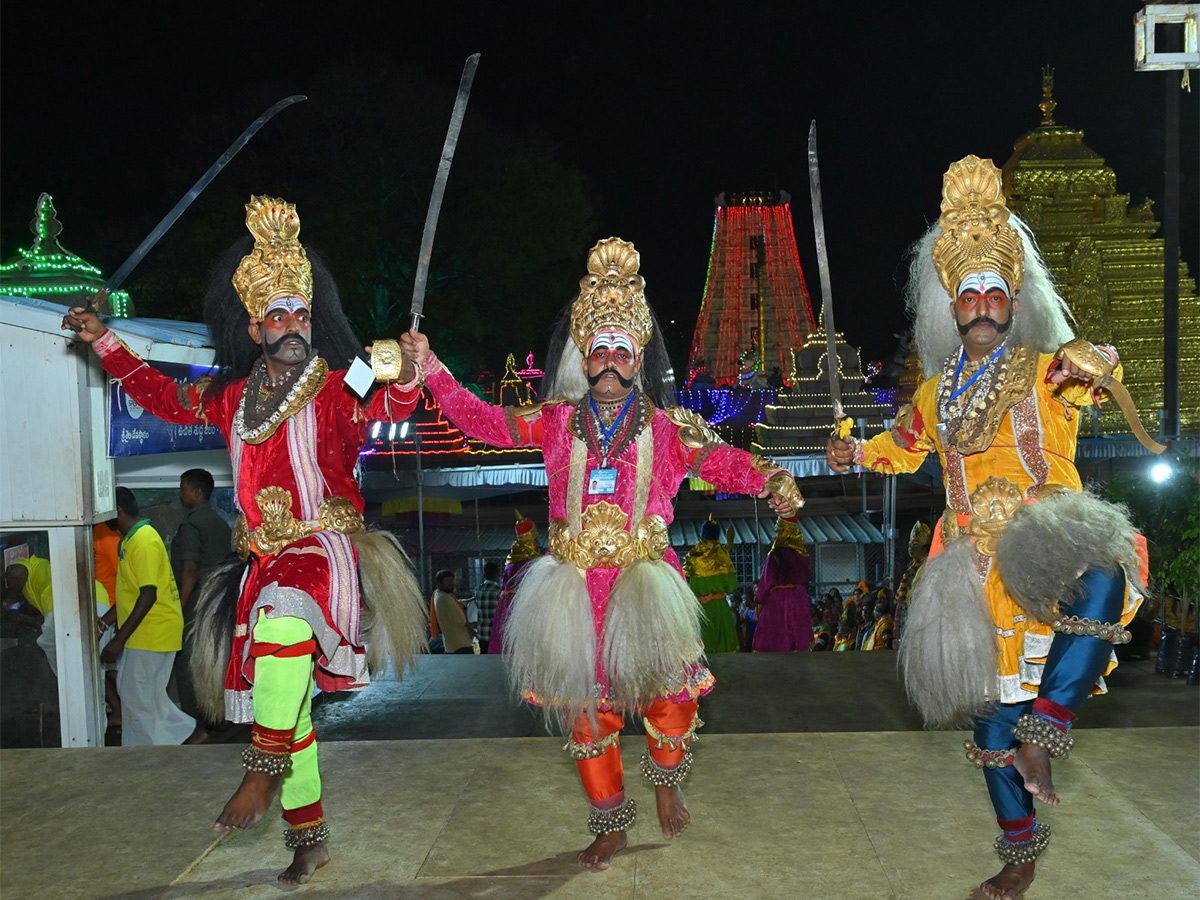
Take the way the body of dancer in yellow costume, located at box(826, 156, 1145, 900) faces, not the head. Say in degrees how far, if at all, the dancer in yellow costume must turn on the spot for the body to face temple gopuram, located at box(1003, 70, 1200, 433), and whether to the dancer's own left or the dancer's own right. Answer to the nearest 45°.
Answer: approximately 180°

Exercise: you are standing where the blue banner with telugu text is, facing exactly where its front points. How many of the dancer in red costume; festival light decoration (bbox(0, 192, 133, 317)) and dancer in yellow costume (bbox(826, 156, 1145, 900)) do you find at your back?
1

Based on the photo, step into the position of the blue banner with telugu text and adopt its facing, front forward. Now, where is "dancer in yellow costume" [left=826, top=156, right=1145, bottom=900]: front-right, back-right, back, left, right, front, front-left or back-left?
front-left

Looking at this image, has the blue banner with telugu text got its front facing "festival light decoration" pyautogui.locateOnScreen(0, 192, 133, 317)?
no

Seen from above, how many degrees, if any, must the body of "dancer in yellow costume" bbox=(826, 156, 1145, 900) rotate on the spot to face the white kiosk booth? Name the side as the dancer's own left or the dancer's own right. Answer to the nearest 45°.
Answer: approximately 90° to the dancer's own right

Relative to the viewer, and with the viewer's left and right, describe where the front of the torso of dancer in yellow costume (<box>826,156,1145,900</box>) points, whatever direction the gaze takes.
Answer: facing the viewer

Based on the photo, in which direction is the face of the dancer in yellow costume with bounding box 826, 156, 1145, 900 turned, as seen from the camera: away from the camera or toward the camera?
toward the camera

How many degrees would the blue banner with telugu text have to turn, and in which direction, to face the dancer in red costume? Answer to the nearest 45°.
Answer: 0° — it already faces them

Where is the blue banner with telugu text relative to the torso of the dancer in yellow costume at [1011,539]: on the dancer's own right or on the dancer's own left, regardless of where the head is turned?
on the dancer's own right

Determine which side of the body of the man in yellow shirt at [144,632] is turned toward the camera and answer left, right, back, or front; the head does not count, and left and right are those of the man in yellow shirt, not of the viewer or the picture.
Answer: left

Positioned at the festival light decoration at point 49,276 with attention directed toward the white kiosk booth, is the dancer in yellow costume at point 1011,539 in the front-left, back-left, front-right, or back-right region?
front-left

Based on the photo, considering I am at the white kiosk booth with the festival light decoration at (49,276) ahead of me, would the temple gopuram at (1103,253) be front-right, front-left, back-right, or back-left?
front-right
